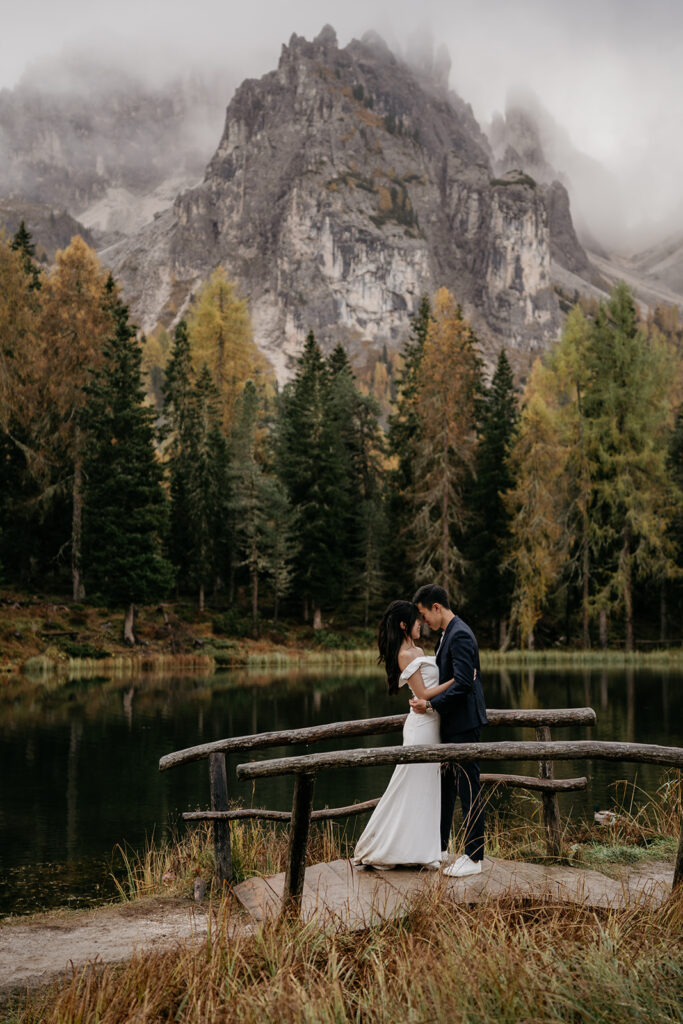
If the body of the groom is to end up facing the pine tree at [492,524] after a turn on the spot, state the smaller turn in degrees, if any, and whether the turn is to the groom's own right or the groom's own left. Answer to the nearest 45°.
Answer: approximately 90° to the groom's own right

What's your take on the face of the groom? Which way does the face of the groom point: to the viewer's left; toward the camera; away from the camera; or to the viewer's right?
to the viewer's left

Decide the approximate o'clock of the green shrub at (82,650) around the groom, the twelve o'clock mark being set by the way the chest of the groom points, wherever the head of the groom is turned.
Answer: The green shrub is roughly at 2 o'clock from the groom.

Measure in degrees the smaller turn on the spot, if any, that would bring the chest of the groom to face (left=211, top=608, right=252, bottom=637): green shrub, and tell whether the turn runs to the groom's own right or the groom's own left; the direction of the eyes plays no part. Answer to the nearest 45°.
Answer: approximately 90° to the groom's own right

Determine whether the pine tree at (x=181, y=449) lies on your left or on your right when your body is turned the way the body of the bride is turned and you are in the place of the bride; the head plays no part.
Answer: on your left

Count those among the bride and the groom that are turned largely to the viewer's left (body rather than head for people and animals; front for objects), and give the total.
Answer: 1

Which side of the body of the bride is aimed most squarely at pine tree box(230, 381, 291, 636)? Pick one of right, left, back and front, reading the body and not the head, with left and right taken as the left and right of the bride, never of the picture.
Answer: left

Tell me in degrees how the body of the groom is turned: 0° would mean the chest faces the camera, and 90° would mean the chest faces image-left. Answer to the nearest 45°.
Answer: approximately 90°

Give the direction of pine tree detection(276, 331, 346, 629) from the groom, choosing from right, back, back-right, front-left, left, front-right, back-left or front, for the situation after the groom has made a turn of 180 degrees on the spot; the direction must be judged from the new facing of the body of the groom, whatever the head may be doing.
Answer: left

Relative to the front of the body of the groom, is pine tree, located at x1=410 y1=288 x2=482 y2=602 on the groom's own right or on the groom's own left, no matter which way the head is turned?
on the groom's own right

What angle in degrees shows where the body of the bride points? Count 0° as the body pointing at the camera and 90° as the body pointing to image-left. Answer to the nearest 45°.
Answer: approximately 270°

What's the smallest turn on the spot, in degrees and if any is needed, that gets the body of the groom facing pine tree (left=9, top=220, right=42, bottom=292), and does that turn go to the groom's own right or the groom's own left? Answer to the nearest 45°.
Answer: approximately 45° to the groom's own right

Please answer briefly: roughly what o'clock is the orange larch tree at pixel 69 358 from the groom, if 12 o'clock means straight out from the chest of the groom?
The orange larch tree is roughly at 2 o'clock from the groom.

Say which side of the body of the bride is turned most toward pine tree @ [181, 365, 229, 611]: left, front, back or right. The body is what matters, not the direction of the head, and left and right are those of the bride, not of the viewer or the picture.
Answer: left

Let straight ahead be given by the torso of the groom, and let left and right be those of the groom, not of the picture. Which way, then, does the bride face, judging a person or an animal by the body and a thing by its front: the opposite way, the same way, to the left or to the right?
the opposite way
